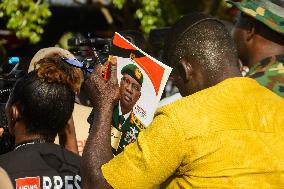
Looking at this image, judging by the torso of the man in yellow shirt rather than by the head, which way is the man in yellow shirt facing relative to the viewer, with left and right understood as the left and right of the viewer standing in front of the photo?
facing away from the viewer and to the left of the viewer

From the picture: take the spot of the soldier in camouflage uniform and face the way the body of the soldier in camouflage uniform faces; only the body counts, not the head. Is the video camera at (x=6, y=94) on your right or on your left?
on your left

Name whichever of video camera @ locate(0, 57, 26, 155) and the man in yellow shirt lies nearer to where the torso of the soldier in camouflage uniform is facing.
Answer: the video camera

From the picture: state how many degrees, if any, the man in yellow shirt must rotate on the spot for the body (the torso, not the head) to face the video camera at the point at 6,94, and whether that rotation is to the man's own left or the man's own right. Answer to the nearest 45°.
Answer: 0° — they already face it

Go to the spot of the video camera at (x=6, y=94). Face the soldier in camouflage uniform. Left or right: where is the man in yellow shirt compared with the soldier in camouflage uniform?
right

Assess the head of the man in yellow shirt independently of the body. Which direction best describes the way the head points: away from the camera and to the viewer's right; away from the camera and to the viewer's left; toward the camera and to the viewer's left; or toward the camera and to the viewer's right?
away from the camera and to the viewer's left

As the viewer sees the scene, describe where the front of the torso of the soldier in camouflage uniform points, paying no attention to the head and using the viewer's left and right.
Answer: facing away from the viewer and to the left of the viewer

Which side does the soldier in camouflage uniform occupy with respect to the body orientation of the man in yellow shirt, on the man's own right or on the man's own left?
on the man's own right
